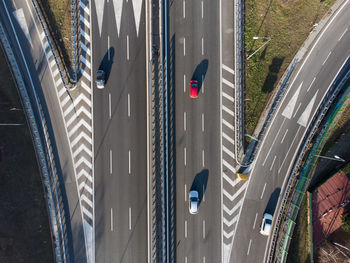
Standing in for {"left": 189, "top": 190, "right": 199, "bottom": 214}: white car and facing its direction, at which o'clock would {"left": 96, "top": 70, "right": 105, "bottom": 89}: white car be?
{"left": 96, "top": 70, "right": 105, "bottom": 89}: white car is roughly at 10 o'clock from {"left": 189, "top": 190, "right": 199, "bottom": 214}: white car.

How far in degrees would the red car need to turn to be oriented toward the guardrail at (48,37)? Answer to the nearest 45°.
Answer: approximately 90° to its left

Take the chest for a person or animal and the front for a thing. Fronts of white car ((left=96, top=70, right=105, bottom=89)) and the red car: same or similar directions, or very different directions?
very different directions

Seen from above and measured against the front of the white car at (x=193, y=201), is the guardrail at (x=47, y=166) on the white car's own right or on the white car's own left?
on the white car's own left

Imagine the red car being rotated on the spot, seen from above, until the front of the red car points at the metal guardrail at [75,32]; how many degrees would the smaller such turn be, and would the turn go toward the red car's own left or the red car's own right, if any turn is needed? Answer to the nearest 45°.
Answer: approximately 90° to the red car's own left

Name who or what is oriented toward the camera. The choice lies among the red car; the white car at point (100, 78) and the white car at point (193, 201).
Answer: the white car at point (100, 78)

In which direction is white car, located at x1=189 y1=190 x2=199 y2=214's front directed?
away from the camera

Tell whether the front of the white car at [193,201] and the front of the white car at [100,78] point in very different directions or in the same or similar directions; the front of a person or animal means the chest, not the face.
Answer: very different directions

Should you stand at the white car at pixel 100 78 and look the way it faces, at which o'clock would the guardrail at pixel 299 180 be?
The guardrail is roughly at 10 o'clock from the white car.

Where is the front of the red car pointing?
away from the camera

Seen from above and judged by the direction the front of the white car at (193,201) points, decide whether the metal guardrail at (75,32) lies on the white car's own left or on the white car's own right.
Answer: on the white car's own left

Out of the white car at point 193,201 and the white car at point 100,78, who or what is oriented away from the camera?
the white car at point 193,201

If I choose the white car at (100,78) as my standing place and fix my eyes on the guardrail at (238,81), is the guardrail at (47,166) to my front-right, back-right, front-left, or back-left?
back-right

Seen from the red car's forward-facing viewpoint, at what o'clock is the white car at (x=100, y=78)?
The white car is roughly at 9 o'clock from the red car.

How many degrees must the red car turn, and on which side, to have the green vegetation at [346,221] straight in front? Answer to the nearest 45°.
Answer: approximately 90° to its right
